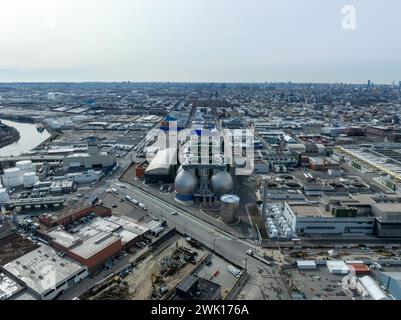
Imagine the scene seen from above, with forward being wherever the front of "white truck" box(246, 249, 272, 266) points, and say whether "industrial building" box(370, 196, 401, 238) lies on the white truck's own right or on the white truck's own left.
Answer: on the white truck's own right

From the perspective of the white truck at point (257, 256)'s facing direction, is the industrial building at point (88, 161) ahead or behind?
ahead

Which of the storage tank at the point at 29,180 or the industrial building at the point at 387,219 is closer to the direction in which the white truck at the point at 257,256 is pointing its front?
the storage tank

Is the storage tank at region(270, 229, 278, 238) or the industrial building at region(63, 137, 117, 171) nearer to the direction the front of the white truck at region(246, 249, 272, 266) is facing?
the industrial building

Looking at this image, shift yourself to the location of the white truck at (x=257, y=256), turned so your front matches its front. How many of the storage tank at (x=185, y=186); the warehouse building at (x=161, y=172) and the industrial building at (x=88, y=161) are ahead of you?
3

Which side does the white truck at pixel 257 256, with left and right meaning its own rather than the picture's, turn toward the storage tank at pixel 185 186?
front

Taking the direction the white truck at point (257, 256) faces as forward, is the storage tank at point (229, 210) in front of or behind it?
in front

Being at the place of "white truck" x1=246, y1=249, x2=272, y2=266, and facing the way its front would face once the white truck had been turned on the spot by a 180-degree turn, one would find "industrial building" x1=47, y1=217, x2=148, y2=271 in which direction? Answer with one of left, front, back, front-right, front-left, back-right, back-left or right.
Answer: back-right

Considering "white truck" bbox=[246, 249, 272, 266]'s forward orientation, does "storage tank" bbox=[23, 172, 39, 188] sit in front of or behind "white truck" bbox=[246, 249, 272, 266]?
in front

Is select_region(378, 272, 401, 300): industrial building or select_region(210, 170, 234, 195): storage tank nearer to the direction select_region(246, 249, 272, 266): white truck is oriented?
the storage tank

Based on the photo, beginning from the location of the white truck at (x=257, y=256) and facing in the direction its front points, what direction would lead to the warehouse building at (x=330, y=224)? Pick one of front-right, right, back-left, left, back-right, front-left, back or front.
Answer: right

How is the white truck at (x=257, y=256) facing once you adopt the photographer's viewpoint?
facing away from the viewer and to the left of the viewer

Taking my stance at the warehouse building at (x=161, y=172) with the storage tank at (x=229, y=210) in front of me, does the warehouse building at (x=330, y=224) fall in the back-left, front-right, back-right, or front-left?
front-left

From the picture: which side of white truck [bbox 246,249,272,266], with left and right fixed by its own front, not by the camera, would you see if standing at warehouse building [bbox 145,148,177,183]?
front
